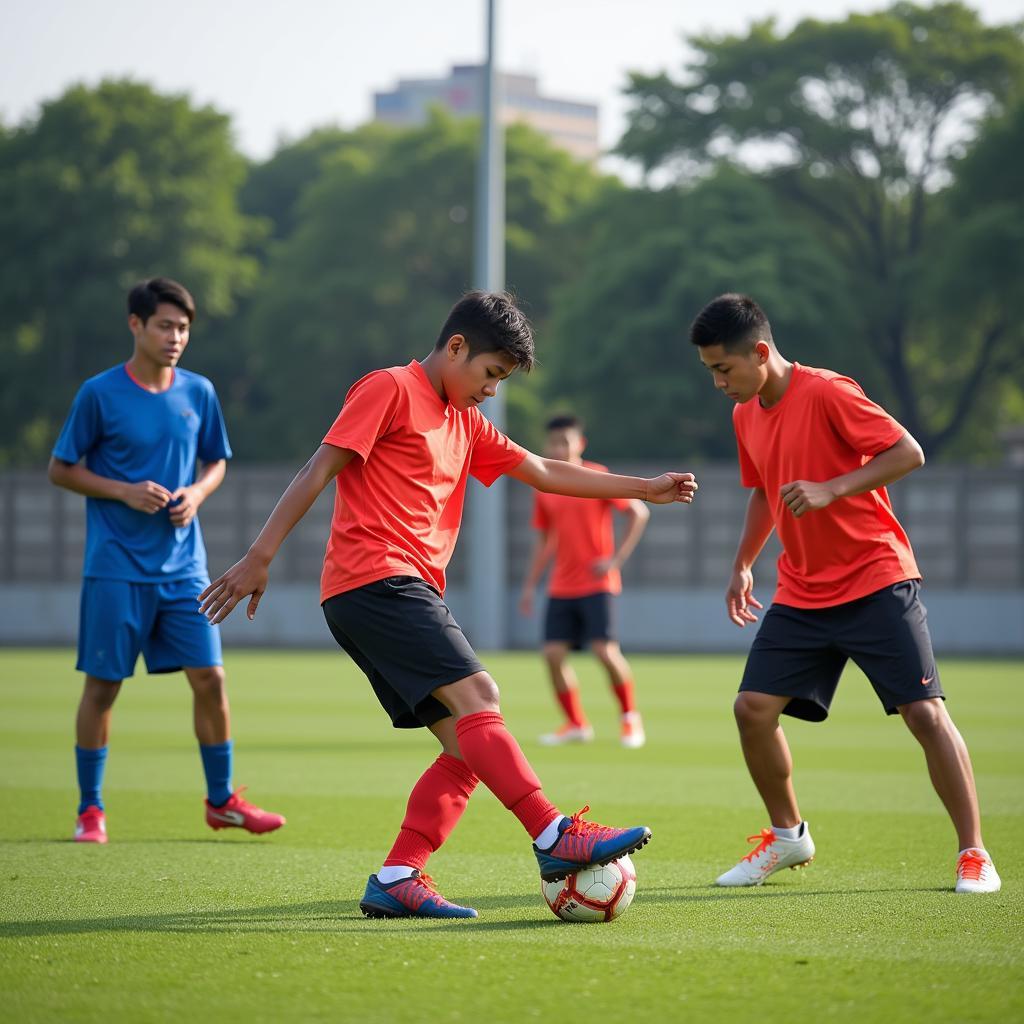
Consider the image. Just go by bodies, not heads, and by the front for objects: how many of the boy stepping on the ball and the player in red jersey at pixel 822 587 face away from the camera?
0

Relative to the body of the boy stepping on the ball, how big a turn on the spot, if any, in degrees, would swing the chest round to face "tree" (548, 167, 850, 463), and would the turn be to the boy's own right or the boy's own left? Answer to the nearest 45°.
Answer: approximately 135° to the boy's own left

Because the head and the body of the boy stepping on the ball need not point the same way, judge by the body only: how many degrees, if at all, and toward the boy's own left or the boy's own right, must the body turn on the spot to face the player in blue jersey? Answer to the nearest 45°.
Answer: approximately 180°

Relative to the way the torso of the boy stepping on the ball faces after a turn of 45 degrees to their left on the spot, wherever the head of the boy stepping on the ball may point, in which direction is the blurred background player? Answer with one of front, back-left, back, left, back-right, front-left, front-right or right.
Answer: left

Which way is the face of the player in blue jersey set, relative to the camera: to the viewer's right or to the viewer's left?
to the viewer's right

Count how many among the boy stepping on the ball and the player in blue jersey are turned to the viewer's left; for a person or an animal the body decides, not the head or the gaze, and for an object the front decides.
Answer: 0

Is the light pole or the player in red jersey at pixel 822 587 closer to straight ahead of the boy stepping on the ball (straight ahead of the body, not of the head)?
the player in red jersey

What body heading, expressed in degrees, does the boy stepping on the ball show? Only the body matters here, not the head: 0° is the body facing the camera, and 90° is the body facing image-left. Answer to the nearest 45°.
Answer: approximately 315°

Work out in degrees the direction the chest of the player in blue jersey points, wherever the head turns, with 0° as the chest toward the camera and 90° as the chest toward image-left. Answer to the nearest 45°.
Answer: approximately 315°

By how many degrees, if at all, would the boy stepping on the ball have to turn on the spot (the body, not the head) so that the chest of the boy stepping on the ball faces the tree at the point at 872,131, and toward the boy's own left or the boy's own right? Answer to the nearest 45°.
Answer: approximately 135° to the boy's own left

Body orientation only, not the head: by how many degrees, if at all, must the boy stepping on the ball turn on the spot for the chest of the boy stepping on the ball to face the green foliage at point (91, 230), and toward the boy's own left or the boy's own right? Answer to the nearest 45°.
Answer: approximately 135° to the boy's own left

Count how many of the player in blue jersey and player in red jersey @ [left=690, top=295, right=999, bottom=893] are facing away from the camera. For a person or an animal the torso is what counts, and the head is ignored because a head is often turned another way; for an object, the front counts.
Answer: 0

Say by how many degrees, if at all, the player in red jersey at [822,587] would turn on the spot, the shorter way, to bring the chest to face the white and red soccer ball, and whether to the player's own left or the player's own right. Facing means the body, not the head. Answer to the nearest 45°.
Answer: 0° — they already face it

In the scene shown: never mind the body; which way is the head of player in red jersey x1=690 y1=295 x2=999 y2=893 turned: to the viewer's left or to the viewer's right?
to the viewer's left
